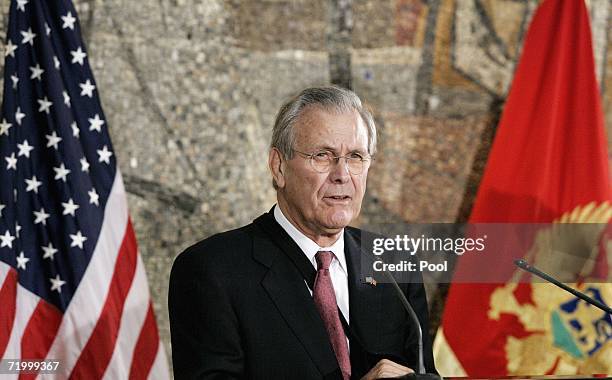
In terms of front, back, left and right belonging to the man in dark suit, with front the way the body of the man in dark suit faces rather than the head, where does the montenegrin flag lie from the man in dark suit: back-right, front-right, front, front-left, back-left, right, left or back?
left

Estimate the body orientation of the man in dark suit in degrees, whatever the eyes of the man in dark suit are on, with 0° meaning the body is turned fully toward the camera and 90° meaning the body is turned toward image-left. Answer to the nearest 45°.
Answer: approximately 315°

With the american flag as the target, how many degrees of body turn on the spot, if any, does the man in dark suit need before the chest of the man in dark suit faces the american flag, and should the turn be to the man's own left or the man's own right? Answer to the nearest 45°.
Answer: approximately 180°

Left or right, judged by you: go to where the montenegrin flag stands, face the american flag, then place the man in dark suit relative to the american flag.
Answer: left

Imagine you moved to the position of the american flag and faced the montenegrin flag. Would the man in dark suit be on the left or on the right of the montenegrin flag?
right
